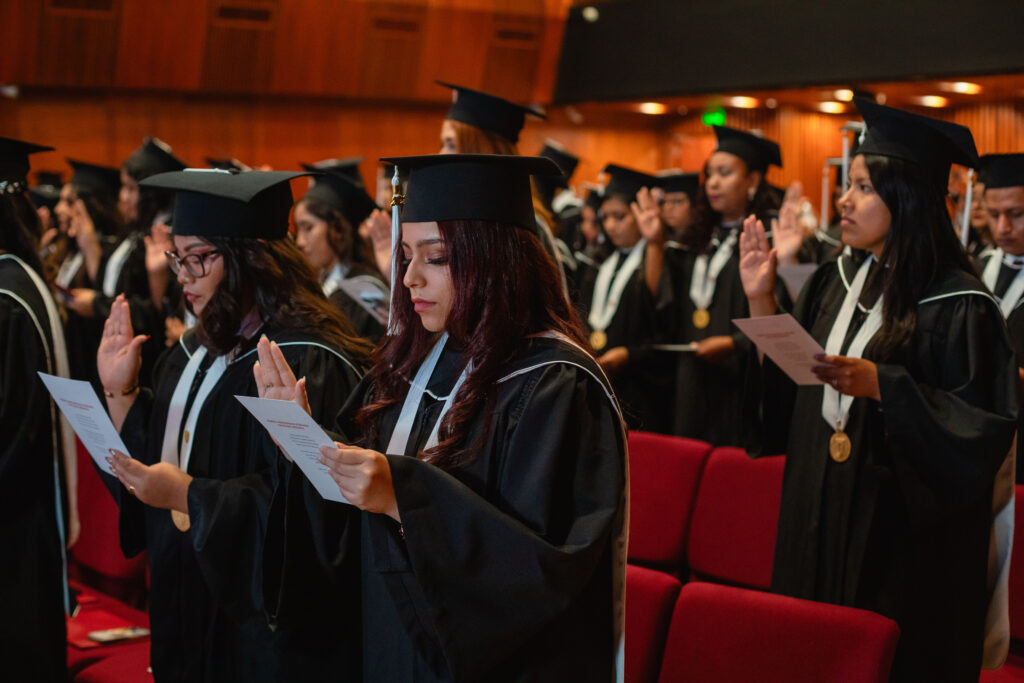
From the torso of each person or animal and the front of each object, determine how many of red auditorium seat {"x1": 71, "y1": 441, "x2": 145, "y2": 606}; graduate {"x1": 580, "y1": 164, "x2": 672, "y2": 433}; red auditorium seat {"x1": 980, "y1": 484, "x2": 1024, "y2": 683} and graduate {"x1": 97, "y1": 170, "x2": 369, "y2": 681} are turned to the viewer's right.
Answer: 0

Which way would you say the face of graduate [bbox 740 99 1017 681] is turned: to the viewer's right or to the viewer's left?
to the viewer's left

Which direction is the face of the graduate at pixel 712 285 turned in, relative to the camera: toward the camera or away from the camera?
toward the camera

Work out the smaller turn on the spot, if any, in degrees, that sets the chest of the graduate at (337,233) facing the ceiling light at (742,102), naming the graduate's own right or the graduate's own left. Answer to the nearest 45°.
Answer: approximately 180°

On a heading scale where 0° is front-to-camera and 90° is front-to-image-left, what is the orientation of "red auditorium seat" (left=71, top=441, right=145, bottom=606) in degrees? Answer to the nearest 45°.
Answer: approximately 45°

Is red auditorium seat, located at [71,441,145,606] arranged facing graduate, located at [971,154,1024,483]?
no

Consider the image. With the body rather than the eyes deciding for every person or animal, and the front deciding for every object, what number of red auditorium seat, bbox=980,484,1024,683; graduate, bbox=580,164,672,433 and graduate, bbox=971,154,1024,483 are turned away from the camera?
0

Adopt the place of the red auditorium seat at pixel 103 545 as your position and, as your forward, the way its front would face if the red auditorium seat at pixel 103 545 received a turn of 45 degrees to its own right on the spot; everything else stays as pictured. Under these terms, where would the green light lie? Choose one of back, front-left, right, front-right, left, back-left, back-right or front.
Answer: back-right

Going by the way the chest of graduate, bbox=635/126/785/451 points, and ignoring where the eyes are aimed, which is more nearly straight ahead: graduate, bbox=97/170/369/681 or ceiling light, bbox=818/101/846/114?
the graduate

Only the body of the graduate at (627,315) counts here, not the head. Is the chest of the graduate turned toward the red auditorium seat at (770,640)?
no

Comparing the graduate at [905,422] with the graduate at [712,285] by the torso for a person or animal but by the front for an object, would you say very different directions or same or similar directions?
same or similar directions

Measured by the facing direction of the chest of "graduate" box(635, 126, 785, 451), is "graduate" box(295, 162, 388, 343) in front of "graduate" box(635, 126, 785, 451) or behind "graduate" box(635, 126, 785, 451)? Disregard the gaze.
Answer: in front

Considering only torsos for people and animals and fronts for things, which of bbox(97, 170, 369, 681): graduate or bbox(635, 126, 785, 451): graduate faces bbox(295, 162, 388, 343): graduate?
bbox(635, 126, 785, 451): graduate

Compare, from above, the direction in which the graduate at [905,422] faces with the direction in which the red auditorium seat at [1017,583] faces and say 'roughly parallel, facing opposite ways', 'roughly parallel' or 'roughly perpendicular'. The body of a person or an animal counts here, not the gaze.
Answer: roughly parallel

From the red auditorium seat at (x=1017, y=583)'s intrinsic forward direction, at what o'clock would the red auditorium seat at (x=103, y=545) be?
the red auditorium seat at (x=103, y=545) is roughly at 1 o'clock from the red auditorium seat at (x=1017, y=583).

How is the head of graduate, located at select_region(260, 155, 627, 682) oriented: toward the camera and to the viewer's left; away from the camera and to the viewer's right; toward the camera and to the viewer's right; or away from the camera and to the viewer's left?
toward the camera and to the viewer's left

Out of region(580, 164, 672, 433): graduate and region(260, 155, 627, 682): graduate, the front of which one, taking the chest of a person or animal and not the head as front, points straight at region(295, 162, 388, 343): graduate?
region(580, 164, 672, 433): graduate

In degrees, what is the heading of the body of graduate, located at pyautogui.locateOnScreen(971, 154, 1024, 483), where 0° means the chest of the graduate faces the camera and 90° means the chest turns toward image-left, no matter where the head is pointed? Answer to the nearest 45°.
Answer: approximately 45°

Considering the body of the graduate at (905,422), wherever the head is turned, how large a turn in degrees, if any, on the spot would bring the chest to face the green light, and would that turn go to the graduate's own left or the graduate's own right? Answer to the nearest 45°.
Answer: approximately 135° to the graduate's own right

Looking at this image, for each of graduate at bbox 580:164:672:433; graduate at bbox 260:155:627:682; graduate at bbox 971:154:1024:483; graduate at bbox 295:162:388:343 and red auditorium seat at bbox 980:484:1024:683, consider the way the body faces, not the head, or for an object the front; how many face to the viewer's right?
0
